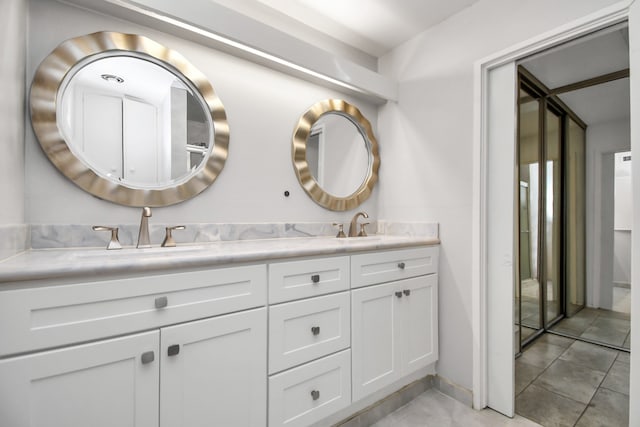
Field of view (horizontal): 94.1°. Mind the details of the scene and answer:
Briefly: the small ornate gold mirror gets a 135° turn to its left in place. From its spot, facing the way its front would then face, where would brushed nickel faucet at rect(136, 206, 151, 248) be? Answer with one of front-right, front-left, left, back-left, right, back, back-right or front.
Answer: back-left

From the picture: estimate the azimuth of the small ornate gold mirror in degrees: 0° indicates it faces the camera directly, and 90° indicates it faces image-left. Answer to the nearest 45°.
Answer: approximately 315°

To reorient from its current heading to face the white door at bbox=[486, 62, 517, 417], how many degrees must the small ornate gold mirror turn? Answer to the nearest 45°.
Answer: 0° — it already faces it

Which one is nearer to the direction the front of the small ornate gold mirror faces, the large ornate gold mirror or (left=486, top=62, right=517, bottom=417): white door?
the white door

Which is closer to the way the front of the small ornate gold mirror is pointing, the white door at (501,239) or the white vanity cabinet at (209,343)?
the white door

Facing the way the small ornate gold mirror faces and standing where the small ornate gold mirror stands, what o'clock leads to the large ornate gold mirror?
The large ornate gold mirror is roughly at 3 o'clock from the small ornate gold mirror.
